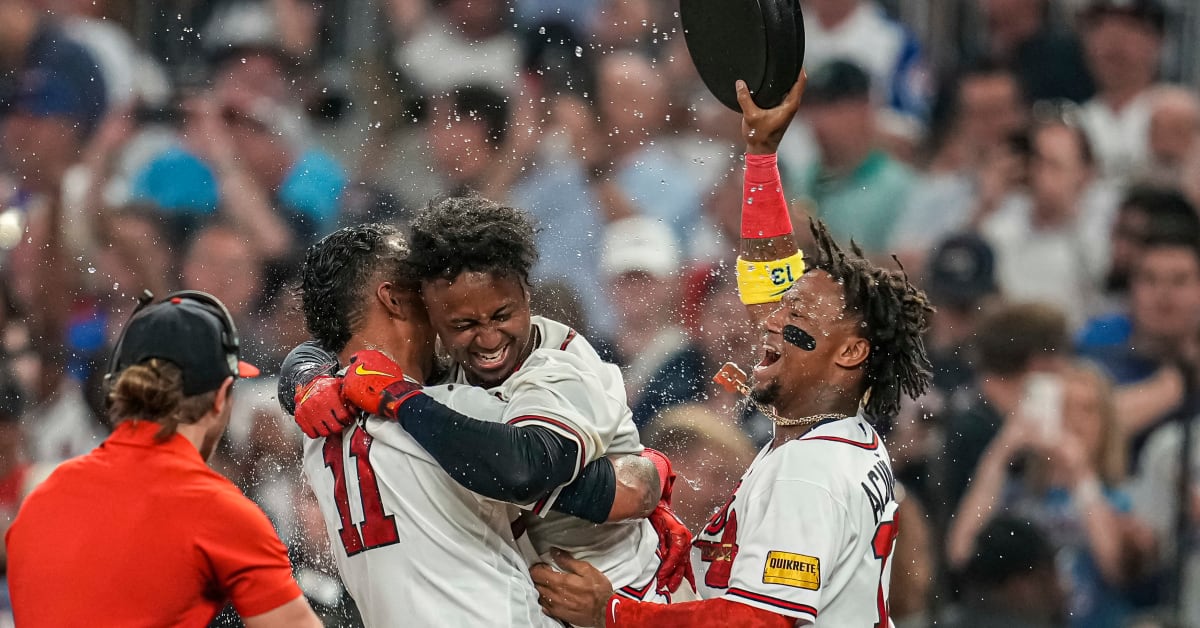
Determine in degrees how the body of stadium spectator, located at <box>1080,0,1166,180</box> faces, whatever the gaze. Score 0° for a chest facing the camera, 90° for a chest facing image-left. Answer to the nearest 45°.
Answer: approximately 0°

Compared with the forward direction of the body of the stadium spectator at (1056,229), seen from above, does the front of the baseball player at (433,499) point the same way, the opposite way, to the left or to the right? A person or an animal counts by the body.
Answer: the opposite way

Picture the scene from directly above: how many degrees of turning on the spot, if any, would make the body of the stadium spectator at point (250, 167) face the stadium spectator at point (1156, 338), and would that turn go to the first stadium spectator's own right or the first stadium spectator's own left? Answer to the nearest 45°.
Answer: approximately 45° to the first stadium spectator's own left

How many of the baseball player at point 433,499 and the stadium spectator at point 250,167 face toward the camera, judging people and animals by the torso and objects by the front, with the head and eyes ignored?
1

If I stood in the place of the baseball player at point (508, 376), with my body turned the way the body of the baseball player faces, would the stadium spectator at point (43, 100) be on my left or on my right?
on my right

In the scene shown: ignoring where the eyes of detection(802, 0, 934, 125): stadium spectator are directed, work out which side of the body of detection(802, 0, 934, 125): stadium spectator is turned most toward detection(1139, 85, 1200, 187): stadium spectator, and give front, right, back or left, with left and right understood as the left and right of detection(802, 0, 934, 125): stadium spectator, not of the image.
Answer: left

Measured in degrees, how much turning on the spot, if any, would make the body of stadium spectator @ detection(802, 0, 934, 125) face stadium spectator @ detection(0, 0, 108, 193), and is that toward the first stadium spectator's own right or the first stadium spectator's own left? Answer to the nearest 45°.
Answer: approximately 90° to the first stadium spectator's own right
